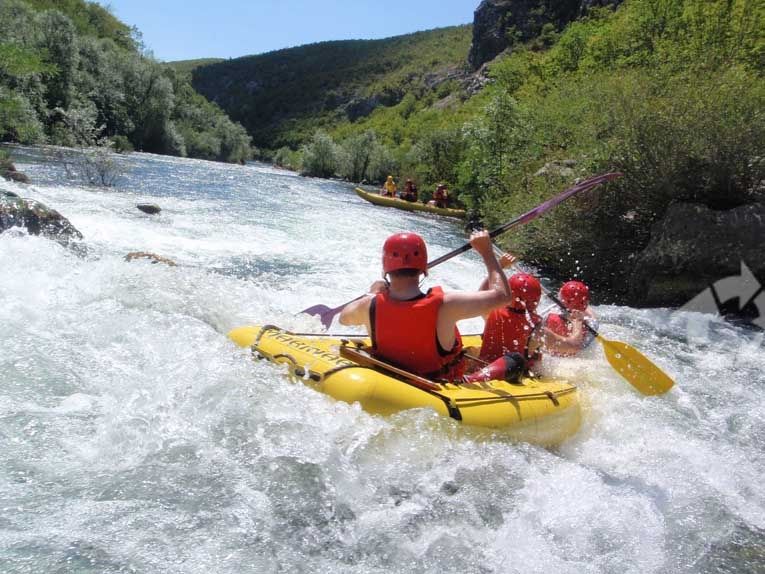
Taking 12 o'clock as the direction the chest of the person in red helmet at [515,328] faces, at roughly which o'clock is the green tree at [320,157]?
The green tree is roughly at 10 o'clock from the person in red helmet.

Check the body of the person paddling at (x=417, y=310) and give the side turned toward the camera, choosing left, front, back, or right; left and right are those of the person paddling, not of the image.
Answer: back

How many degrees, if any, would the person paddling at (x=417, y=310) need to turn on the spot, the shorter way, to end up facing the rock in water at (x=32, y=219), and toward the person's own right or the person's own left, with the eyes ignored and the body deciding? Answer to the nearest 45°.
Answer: approximately 45° to the person's own left

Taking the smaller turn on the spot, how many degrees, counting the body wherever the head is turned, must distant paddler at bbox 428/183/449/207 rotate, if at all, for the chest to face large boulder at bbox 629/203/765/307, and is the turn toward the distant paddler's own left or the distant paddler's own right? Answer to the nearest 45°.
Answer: approximately 90° to the distant paddler's own left

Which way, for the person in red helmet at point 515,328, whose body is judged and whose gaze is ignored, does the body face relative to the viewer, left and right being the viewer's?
facing away from the viewer and to the right of the viewer

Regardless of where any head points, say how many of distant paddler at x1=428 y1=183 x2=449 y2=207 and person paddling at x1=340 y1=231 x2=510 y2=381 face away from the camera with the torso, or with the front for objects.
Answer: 1

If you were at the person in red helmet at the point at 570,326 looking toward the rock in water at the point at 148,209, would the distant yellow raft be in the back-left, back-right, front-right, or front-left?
front-right

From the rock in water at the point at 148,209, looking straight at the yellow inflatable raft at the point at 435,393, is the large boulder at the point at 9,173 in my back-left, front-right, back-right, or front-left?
back-right

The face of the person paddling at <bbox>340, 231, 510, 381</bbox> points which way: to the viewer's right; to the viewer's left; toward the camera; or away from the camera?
away from the camera
